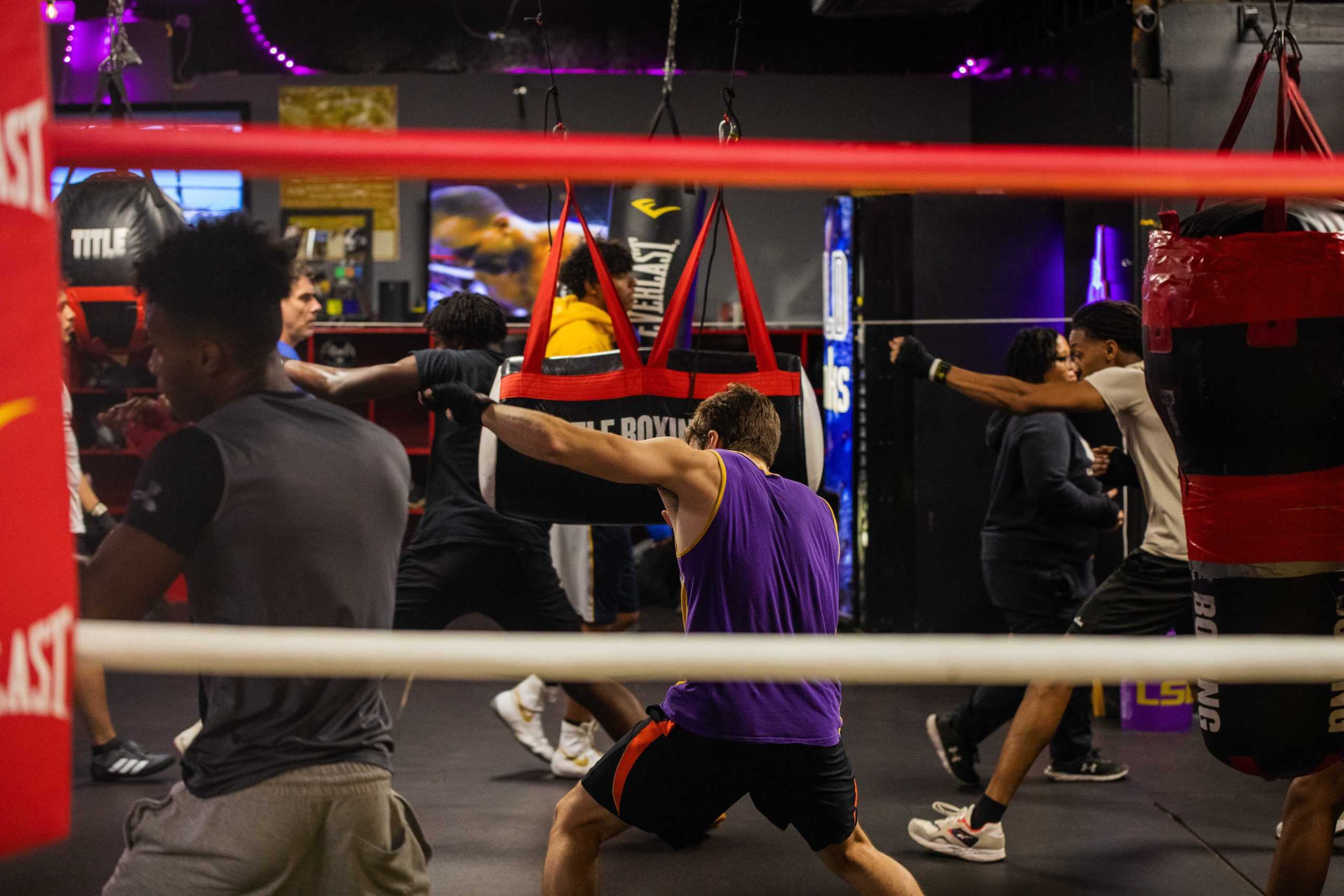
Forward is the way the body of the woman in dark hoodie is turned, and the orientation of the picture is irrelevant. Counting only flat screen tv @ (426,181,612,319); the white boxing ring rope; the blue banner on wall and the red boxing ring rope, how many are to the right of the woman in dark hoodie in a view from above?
2

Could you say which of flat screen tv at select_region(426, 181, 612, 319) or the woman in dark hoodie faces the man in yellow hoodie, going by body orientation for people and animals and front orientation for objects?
the flat screen tv

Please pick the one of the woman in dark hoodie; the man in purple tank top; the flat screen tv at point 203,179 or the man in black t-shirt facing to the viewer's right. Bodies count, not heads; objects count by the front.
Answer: the woman in dark hoodie

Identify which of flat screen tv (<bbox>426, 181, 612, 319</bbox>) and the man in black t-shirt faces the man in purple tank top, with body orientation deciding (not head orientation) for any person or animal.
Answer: the flat screen tv

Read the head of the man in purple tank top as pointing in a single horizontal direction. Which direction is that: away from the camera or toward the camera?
away from the camera

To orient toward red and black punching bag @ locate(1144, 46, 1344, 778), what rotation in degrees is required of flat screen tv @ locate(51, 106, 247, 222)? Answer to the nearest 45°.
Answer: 0° — it already faces it
